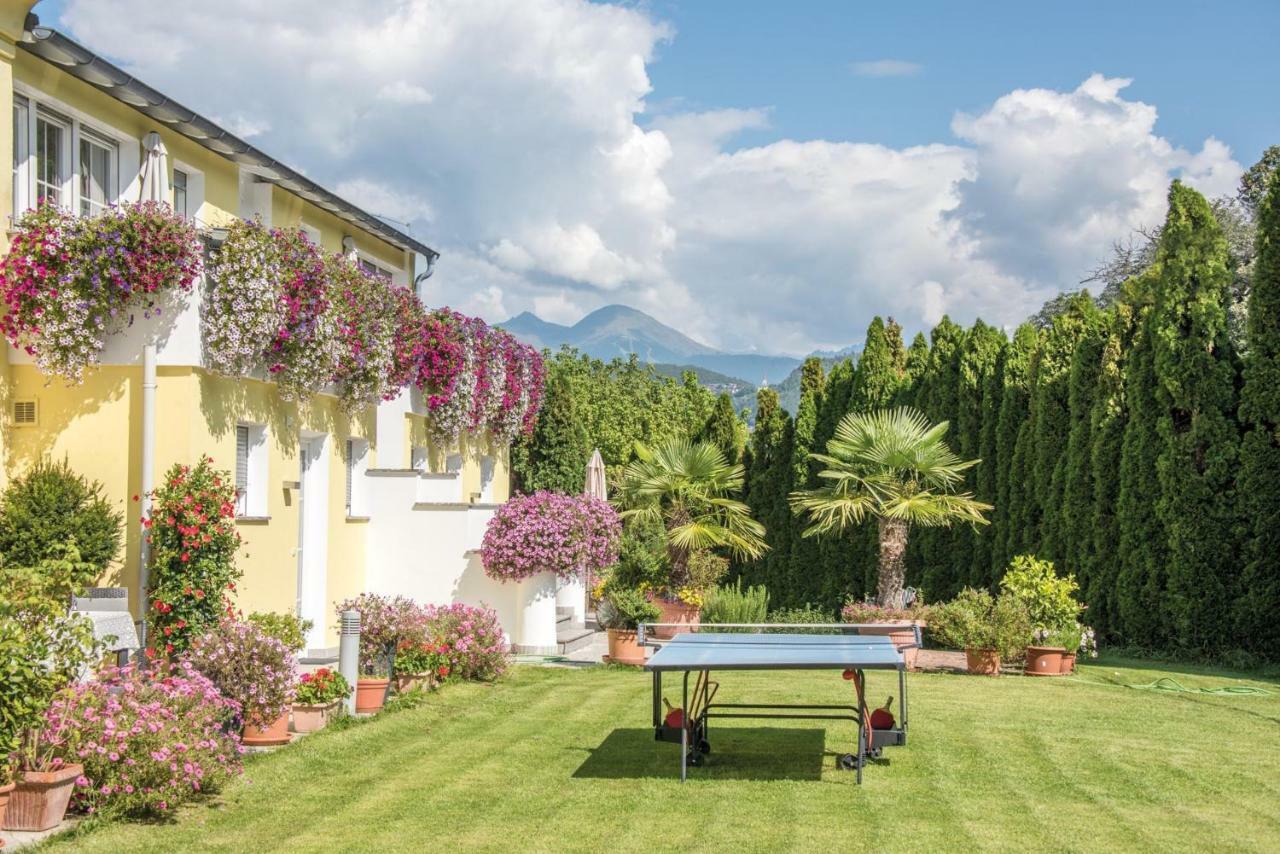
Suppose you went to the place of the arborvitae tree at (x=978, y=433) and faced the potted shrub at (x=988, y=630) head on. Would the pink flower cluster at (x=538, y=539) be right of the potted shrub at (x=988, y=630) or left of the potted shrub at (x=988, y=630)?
right

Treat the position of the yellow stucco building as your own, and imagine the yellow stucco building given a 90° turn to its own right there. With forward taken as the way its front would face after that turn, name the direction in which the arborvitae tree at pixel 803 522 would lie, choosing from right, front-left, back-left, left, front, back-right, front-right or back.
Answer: back

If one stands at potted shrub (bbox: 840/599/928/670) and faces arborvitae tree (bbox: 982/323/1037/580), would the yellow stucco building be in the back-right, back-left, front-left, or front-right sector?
back-left

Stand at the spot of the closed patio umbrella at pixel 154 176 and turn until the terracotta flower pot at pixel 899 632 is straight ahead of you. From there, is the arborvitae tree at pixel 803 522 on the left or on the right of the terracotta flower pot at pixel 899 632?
left

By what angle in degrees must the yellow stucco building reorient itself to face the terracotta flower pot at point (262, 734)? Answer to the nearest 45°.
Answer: approximately 45° to its right

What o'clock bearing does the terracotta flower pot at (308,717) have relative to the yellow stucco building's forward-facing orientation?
The terracotta flower pot is roughly at 1 o'clock from the yellow stucco building.

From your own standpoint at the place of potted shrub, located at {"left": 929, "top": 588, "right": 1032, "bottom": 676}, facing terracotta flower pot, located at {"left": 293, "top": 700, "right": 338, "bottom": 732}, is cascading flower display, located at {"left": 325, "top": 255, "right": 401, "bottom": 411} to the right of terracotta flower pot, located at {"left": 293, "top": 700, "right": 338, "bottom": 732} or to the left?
right

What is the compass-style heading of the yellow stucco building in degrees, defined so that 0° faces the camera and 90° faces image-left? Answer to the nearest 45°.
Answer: approximately 315°

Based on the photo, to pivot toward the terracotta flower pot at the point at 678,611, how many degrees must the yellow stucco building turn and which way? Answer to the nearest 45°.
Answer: approximately 90° to its left

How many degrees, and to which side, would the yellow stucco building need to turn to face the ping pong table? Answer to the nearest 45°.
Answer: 0° — it already faces it
